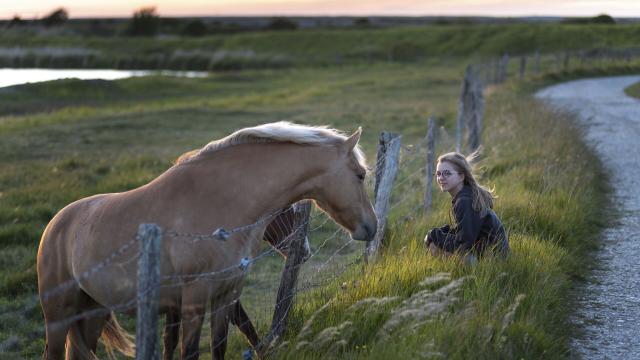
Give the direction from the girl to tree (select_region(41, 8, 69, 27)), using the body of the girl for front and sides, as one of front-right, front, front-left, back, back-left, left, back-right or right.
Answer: front-right

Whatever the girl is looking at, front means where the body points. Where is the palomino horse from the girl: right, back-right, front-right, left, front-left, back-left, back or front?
front-left

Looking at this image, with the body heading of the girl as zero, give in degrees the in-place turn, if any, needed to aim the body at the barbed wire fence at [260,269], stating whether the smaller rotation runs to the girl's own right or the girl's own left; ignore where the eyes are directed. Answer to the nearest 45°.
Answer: approximately 45° to the girl's own left

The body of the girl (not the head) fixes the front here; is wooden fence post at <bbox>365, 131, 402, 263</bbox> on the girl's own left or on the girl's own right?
on the girl's own right

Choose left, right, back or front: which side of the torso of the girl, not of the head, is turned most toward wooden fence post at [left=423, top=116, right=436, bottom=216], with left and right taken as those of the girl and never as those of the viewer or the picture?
right

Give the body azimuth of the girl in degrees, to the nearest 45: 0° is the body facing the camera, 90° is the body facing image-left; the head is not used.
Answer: approximately 90°

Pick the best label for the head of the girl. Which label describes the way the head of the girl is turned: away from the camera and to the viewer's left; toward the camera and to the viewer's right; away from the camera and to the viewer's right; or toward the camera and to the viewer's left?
toward the camera and to the viewer's left
